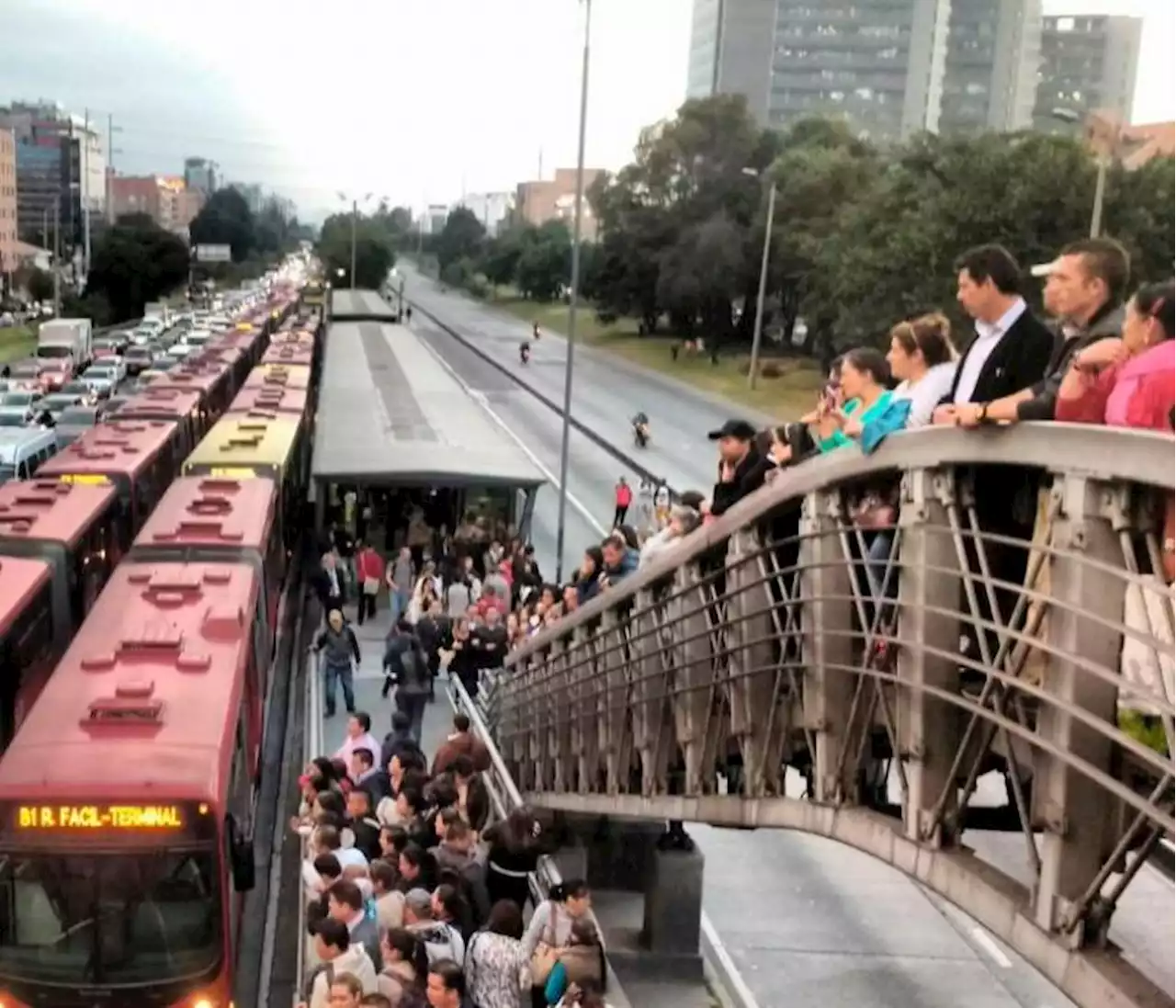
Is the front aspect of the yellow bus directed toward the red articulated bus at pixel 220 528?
yes

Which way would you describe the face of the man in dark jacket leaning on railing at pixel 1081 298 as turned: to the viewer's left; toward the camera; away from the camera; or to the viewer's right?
to the viewer's left

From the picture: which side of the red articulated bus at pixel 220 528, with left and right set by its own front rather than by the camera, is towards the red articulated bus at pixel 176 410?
back

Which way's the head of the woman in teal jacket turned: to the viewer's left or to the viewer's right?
to the viewer's left

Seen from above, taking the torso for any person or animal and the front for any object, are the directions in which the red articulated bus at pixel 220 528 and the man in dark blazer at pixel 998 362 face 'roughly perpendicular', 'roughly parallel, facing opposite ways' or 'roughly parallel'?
roughly perpendicular

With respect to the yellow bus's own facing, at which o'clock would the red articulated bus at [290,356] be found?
The red articulated bus is roughly at 6 o'clock from the yellow bus.

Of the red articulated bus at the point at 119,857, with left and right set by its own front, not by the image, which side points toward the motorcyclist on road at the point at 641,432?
back

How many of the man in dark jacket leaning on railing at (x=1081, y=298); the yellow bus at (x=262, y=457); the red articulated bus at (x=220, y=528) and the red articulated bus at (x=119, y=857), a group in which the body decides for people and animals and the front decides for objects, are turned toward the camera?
3

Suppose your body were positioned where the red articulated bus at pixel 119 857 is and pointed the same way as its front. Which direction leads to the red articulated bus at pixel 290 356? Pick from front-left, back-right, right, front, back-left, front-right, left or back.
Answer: back

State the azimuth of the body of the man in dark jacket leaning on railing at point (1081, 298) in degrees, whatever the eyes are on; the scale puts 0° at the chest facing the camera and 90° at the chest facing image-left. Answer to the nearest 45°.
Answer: approximately 90°

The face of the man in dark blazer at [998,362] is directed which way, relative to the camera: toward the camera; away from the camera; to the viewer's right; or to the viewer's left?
to the viewer's left
